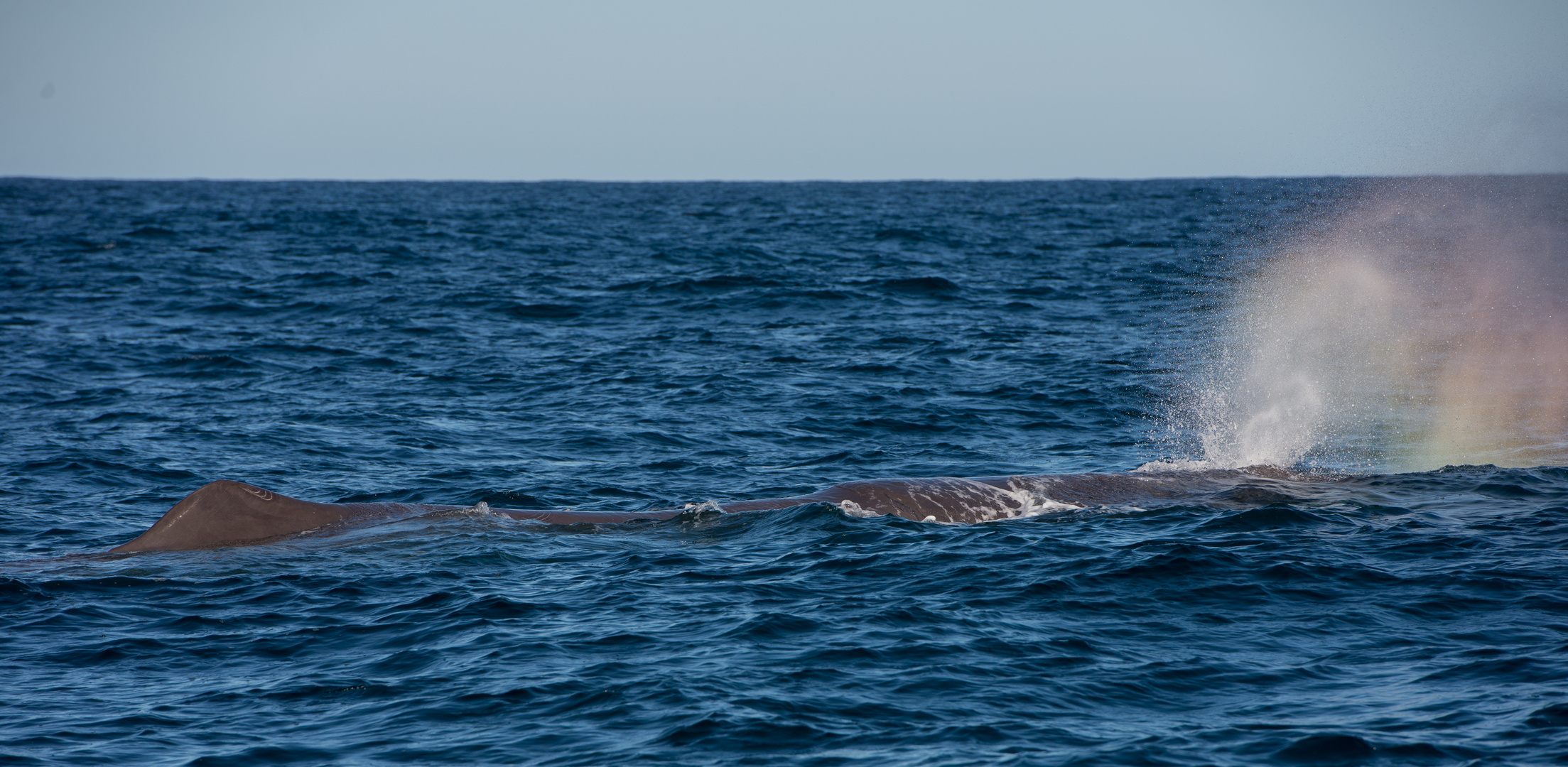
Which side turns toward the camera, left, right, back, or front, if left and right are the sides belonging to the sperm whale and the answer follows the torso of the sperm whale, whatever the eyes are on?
right
